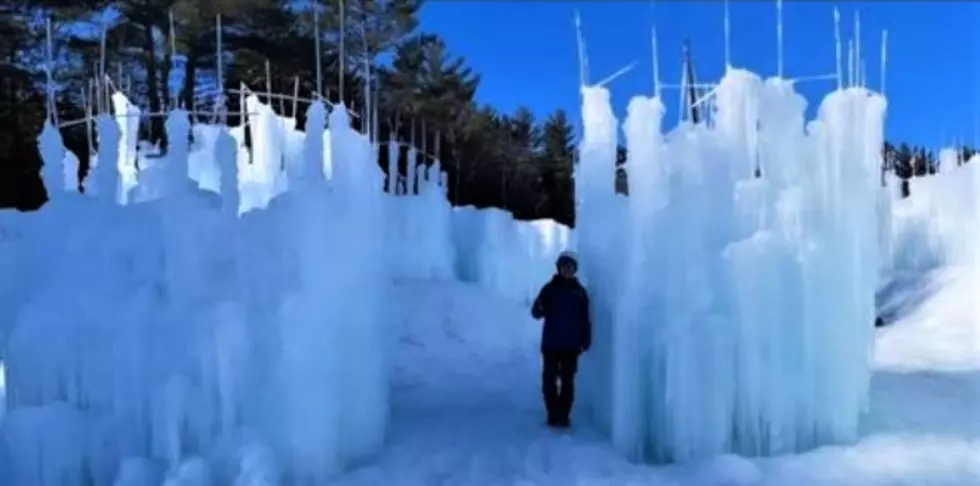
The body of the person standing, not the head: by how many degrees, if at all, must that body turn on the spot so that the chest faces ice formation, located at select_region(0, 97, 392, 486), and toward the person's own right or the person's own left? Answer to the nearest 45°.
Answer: approximately 45° to the person's own right

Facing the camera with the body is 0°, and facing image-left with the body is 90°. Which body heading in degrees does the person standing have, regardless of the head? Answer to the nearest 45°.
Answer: approximately 0°

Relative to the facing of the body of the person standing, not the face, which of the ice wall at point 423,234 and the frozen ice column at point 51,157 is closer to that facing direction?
the frozen ice column

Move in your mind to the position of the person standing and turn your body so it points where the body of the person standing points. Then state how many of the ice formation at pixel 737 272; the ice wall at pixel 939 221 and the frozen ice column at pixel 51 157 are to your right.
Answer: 1

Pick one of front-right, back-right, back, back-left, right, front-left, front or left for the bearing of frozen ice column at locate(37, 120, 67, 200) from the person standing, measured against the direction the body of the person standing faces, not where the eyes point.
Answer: right

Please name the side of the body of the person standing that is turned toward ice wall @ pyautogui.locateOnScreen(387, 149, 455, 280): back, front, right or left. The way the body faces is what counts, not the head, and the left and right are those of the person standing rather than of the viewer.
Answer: back

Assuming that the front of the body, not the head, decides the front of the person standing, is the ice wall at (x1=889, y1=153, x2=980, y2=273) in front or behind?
behind

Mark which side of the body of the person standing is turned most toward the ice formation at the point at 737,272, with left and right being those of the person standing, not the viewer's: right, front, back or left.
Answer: left
